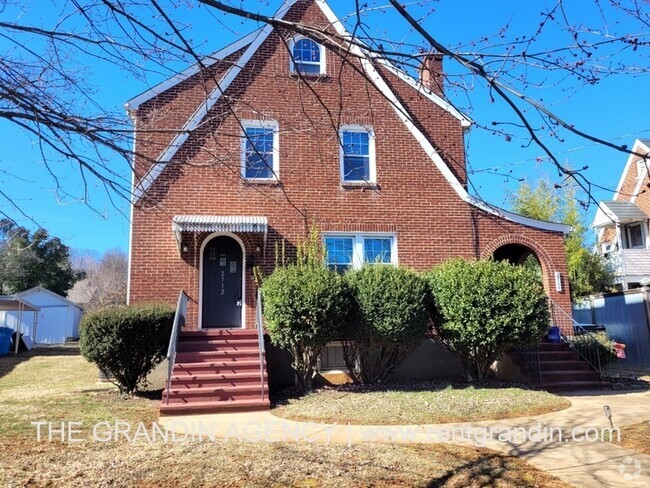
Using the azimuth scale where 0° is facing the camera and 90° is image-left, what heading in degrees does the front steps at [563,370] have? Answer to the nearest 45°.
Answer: approximately 0°

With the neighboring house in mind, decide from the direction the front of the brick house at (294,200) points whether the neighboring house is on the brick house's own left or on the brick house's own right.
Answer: on the brick house's own left

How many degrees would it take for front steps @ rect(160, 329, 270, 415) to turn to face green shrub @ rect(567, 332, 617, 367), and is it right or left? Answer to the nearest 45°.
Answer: approximately 90° to its left

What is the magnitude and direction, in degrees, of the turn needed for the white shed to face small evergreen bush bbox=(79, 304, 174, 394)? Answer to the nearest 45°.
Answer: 0° — it already faces it

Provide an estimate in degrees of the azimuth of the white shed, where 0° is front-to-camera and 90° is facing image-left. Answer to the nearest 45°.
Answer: approximately 0°

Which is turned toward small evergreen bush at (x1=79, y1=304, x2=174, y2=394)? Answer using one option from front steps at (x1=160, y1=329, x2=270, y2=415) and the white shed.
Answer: the white shed

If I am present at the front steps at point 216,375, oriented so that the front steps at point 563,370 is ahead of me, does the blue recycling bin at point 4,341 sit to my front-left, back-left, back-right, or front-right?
back-left
